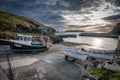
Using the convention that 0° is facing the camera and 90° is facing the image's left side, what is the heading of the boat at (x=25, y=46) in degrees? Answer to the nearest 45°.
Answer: approximately 90°
